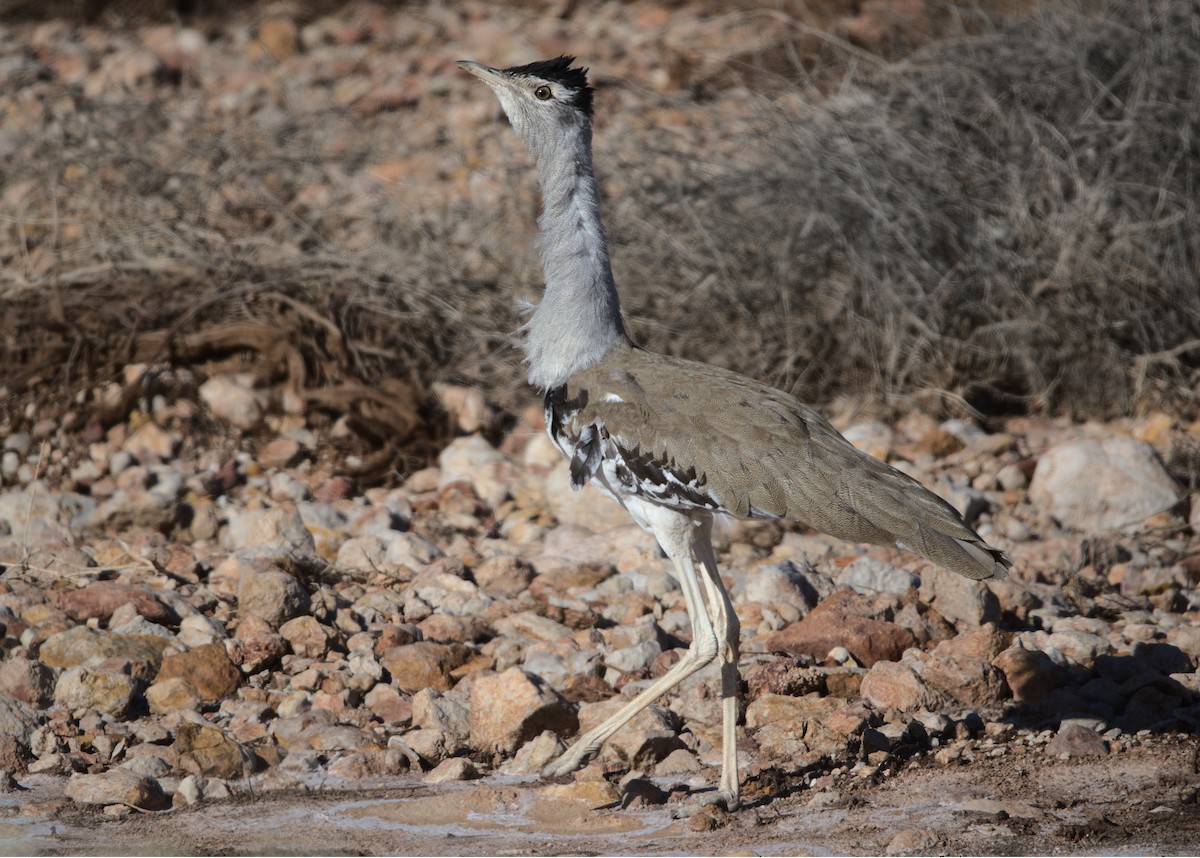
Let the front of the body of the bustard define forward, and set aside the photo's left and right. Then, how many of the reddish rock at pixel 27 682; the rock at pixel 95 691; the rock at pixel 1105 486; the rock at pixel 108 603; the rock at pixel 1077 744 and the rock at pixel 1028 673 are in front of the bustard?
3

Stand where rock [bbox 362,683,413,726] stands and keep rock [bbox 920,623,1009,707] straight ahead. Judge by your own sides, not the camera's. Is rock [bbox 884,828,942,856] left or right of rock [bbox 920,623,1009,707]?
right

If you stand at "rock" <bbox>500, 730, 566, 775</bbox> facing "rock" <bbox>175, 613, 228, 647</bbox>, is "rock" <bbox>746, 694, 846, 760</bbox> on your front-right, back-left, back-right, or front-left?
back-right

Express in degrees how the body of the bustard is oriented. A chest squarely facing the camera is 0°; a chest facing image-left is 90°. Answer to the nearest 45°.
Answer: approximately 90°

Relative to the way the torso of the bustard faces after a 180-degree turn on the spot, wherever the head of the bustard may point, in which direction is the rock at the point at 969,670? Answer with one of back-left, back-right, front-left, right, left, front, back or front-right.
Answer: front
